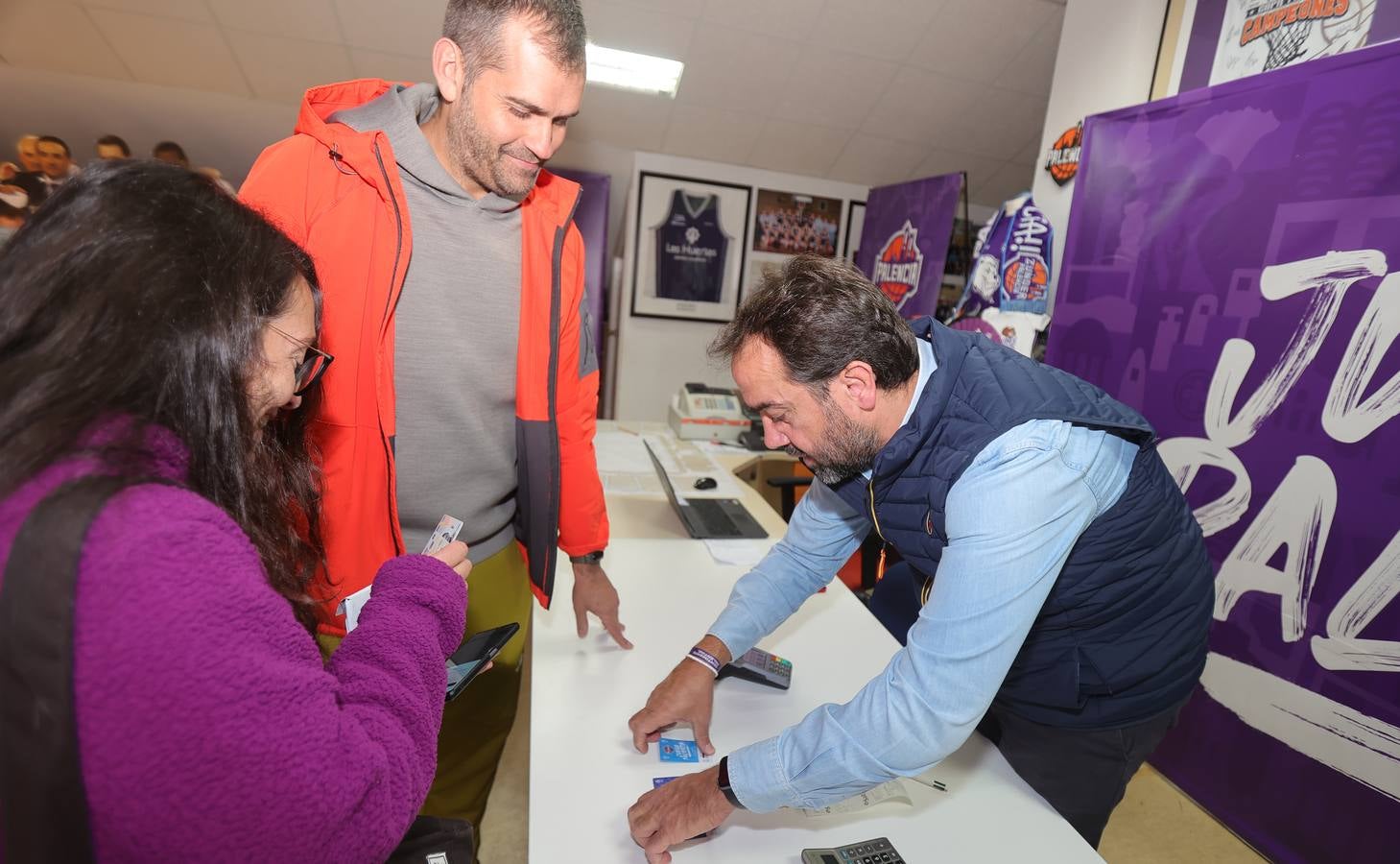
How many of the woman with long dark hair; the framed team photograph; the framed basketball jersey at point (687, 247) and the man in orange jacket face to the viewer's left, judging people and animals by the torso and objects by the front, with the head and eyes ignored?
0

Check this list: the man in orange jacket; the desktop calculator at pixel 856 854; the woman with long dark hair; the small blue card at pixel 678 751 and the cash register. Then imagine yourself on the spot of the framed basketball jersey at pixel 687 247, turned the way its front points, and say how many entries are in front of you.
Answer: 5

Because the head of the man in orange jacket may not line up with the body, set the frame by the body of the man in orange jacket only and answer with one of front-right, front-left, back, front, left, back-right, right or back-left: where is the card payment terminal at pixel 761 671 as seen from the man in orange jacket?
front

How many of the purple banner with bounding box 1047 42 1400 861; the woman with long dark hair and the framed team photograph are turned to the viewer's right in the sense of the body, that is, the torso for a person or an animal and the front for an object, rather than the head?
1

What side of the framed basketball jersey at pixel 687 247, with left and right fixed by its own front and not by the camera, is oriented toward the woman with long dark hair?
front

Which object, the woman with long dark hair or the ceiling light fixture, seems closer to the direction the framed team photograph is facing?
the woman with long dark hair

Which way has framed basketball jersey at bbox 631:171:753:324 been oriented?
toward the camera

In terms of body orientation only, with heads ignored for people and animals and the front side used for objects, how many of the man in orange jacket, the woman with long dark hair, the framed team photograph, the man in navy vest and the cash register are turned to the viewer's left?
1

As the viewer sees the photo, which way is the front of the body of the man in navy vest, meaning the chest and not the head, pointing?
to the viewer's left

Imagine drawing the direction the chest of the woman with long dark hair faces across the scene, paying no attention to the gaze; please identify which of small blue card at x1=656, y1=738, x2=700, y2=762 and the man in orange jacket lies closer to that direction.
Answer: the small blue card

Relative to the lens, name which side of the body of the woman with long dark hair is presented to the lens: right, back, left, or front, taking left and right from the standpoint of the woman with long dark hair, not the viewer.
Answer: right

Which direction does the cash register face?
toward the camera

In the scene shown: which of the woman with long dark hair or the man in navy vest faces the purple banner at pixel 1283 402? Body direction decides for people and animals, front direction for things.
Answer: the woman with long dark hair

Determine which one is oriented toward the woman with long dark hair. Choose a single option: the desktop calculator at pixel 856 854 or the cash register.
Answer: the cash register

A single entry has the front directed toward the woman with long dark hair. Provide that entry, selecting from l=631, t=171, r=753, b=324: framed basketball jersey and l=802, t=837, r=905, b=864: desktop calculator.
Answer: the framed basketball jersey

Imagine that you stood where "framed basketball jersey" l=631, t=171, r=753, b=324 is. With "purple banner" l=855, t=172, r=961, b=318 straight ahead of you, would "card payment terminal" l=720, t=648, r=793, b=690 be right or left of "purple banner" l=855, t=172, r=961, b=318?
right

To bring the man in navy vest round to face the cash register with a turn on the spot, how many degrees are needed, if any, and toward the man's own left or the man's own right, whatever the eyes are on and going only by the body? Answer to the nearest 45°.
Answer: approximately 45° to the man's own right
